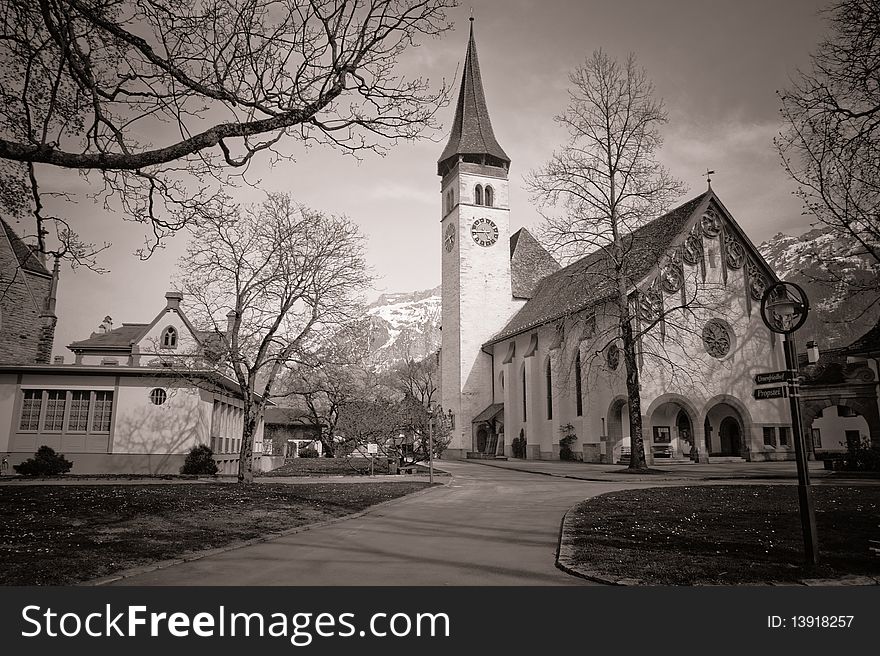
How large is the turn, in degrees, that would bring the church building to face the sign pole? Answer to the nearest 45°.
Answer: approximately 45° to its right

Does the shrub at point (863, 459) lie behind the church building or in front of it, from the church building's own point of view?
in front

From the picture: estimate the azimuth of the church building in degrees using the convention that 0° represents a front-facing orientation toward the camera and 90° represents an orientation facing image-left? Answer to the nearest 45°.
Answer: approximately 315°

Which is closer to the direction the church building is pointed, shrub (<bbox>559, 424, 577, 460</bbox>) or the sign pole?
the sign pole

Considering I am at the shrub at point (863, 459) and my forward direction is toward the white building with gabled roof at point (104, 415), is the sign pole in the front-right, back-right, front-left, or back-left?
front-left

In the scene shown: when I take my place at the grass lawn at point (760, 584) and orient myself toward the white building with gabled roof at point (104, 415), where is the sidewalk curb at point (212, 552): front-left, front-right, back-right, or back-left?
front-left

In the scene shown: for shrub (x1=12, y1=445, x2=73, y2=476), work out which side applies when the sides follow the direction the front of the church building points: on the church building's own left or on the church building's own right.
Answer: on the church building's own right

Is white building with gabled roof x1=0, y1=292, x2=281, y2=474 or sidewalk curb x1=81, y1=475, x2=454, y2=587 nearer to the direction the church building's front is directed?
the sidewalk curb

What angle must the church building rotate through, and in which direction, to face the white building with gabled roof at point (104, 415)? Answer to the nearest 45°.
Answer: approximately 90° to its right

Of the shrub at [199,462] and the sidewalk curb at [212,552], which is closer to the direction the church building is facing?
the sidewalk curb

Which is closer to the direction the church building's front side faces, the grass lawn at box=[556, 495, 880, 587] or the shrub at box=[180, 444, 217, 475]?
the grass lawn
